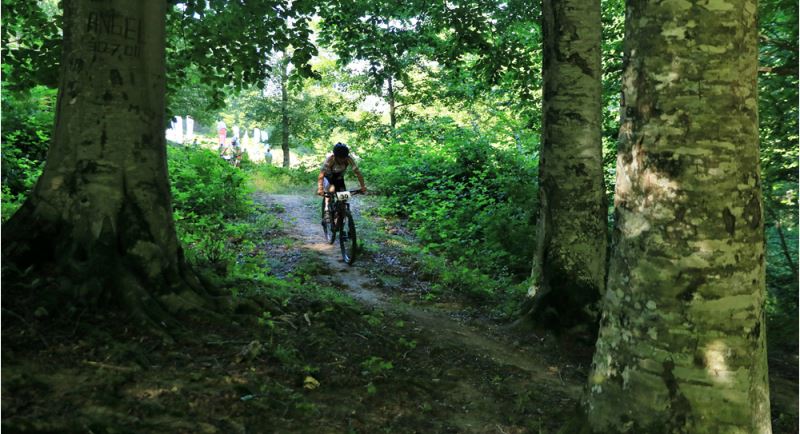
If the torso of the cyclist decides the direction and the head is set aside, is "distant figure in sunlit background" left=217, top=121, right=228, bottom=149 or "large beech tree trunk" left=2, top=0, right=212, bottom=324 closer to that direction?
the large beech tree trunk

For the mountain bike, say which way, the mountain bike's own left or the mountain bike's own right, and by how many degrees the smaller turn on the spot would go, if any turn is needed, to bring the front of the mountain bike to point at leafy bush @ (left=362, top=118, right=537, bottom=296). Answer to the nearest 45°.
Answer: approximately 135° to the mountain bike's own left

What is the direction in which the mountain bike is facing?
toward the camera

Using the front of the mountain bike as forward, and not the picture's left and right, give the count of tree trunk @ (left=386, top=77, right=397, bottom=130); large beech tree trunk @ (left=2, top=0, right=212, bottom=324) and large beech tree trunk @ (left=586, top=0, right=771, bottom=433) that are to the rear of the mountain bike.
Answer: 1

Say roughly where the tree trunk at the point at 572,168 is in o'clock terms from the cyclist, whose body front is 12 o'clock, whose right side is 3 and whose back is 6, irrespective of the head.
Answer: The tree trunk is roughly at 11 o'clock from the cyclist.

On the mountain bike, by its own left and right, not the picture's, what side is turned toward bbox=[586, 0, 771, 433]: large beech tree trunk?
front

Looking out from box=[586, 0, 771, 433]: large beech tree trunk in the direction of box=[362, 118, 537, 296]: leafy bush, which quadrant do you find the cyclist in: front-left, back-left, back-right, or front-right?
front-left

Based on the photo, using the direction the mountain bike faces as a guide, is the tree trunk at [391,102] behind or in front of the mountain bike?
behind

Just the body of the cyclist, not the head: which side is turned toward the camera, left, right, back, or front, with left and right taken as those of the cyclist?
front

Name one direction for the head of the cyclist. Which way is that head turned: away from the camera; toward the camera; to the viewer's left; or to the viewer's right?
toward the camera

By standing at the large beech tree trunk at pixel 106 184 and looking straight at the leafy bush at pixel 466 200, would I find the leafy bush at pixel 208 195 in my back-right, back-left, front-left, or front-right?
front-left

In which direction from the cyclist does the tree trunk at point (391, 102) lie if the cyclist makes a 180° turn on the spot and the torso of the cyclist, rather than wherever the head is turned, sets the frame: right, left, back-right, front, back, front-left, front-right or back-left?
front

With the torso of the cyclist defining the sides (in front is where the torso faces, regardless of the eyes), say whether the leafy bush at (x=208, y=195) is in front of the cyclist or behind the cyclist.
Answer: behind
